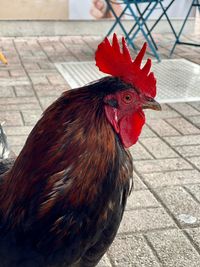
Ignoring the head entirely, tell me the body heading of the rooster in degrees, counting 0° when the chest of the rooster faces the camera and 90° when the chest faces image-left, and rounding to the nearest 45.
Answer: approximately 270°
